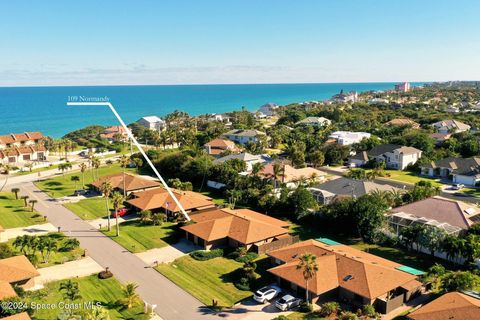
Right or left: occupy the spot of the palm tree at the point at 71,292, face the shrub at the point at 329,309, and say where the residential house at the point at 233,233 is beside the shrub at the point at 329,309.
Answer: left

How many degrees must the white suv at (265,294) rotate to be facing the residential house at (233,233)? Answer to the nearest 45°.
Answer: approximately 45° to its left

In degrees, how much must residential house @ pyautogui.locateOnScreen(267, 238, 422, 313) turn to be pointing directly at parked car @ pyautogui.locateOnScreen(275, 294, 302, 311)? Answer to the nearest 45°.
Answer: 0° — it already faces it

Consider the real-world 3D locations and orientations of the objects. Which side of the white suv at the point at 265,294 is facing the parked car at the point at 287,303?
right

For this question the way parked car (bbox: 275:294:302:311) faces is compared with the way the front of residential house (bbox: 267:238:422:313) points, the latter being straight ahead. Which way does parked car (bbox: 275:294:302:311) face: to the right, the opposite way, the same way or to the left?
the opposite way

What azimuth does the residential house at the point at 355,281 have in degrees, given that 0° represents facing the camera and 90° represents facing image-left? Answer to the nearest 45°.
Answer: approximately 45°

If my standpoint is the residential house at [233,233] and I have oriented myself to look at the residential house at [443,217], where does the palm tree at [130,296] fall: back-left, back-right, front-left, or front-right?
back-right

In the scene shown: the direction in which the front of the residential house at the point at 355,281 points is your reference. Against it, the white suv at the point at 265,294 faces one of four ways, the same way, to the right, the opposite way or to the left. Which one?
the opposite way

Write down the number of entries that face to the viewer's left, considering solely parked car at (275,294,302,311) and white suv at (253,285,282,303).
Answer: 0

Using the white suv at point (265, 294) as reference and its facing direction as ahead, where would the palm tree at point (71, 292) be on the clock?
The palm tree is roughly at 7 o'clock from the white suv.

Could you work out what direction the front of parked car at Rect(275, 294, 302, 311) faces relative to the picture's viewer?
facing away from the viewer and to the right of the viewer

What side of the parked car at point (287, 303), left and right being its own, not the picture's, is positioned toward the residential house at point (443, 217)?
front

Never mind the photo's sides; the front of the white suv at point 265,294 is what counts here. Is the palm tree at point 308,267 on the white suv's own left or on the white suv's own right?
on the white suv's own right

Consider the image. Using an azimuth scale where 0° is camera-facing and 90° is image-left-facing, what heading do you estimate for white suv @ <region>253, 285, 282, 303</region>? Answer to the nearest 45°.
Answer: approximately 225°

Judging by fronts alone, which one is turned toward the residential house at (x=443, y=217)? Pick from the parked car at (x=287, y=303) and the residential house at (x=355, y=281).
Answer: the parked car
